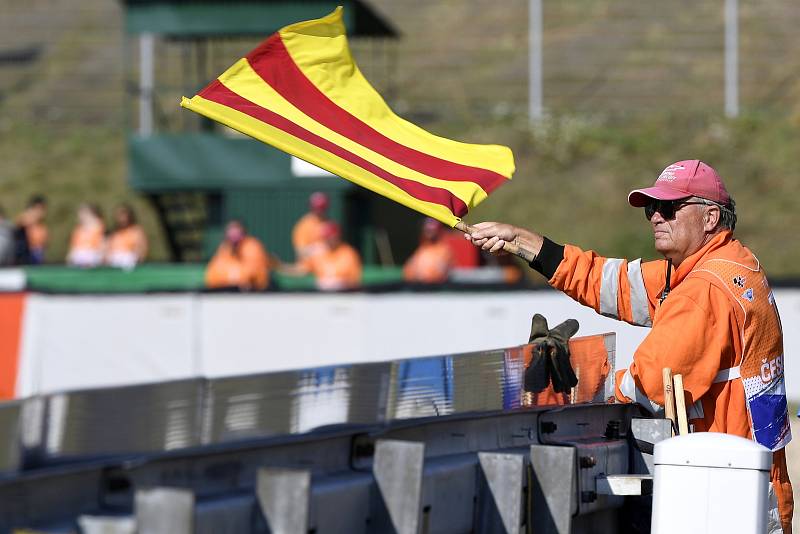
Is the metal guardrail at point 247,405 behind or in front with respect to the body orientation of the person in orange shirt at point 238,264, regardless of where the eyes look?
in front

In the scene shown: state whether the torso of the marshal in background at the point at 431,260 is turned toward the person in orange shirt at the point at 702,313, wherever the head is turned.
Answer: yes

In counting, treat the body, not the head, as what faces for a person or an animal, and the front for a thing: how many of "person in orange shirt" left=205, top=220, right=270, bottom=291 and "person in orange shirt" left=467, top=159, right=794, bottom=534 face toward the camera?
1

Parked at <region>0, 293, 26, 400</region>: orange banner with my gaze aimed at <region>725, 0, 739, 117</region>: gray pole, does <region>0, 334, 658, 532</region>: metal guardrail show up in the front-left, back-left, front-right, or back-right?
back-right

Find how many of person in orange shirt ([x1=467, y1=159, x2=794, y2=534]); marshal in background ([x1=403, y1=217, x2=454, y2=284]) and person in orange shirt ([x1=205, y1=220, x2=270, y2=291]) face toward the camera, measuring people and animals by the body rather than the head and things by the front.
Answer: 2

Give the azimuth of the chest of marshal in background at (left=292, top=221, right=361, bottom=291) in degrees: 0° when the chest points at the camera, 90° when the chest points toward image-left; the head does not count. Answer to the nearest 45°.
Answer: approximately 45°

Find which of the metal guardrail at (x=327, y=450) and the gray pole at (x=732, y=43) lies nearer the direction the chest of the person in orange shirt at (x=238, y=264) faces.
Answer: the metal guardrail

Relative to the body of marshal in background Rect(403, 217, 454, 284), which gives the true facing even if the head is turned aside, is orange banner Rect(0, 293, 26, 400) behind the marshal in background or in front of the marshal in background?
in front

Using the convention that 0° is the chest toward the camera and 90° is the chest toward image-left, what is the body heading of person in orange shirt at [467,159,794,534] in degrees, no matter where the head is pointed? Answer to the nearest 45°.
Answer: approximately 90°

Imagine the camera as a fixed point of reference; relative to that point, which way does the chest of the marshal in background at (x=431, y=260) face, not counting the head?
toward the camera

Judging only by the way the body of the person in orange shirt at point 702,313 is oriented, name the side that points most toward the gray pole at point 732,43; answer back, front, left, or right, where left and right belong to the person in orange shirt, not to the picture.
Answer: right

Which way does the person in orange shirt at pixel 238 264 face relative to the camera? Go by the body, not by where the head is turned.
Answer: toward the camera
